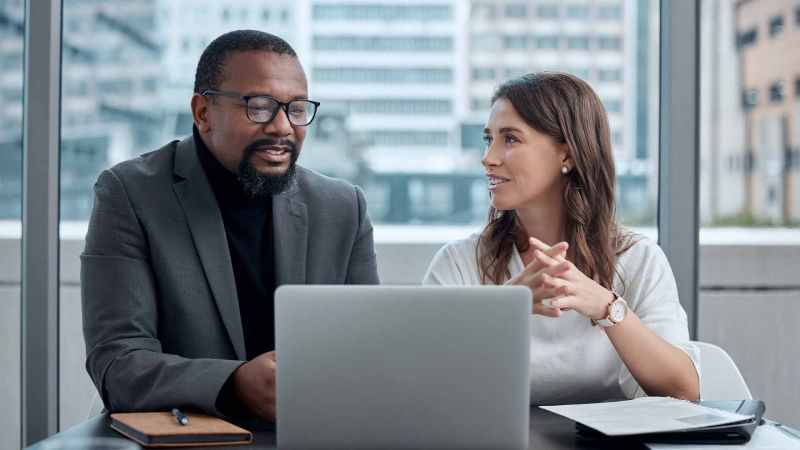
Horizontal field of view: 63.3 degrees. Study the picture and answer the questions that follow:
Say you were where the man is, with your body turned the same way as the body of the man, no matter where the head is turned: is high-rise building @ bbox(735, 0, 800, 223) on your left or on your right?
on your left

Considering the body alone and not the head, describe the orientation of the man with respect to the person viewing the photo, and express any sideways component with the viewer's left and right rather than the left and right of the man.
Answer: facing the viewer and to the right of the viewer

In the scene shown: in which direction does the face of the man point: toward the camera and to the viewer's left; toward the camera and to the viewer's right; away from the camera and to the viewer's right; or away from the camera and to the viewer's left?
toward the camera and to the viewer's right

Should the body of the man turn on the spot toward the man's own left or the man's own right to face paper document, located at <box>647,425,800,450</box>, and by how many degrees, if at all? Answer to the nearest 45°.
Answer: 0° — they already face it

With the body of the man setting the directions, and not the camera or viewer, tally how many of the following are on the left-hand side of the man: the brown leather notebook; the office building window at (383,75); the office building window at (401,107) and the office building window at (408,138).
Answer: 3

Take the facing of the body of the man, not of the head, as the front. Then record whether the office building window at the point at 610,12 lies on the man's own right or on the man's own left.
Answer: on the man's own left

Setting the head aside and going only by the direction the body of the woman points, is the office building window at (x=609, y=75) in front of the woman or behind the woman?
behind

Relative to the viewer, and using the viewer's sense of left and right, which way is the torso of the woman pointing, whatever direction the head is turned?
facing the viewer and to the left of the viewer

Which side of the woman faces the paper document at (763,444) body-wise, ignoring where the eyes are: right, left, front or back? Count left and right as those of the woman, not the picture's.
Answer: left

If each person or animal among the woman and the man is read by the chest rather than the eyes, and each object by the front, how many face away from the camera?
0

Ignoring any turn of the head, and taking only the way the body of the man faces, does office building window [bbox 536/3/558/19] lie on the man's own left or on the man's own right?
on the man's own left

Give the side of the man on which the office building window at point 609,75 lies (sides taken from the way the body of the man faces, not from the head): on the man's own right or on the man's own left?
on the man's own left
